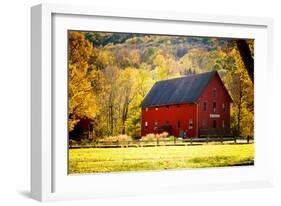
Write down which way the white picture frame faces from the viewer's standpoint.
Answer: facing the viewer and to the right of the viewer
